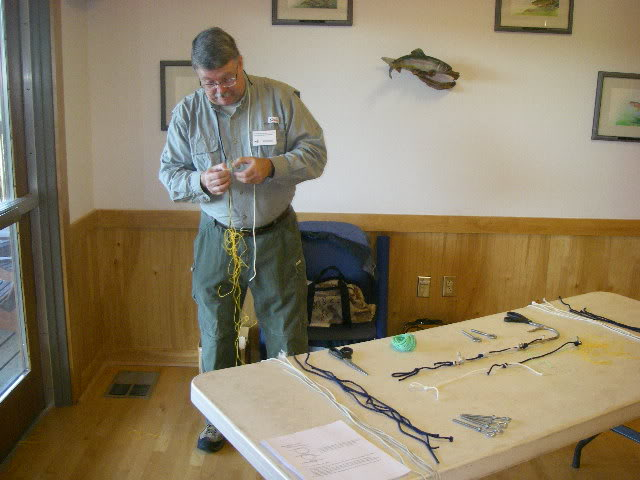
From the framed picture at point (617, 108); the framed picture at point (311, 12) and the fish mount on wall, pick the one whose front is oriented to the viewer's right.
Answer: the fish mount on wall

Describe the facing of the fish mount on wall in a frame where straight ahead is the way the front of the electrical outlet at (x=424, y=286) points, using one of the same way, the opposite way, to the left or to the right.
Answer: to the left

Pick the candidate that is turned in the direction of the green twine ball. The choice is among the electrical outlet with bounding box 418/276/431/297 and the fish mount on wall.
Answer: the electrical outlet

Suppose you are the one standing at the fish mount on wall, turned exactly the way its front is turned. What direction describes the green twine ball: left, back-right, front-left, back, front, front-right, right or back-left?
right

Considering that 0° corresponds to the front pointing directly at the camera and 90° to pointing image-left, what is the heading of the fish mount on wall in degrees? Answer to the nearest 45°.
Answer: approximately 270°

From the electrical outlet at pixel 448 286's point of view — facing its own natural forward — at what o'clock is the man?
The man is roughly at 1 o'clock from the electrical outlet.

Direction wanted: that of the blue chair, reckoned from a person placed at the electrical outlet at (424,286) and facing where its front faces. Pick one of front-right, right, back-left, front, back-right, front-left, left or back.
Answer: front-right

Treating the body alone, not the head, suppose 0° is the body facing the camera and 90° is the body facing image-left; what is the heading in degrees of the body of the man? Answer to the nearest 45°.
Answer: approximately 0°

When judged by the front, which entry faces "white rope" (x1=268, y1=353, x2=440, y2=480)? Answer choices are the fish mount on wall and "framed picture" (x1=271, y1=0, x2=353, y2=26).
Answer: the framed picture
